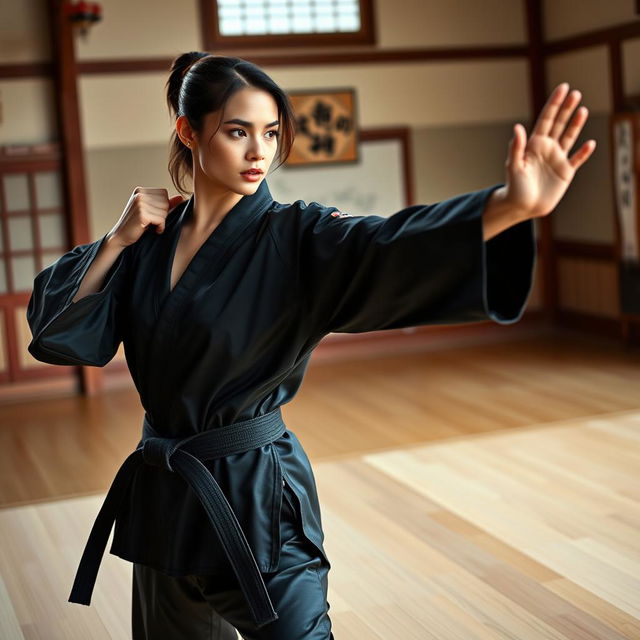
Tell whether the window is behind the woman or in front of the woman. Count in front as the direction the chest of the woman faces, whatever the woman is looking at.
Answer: behind

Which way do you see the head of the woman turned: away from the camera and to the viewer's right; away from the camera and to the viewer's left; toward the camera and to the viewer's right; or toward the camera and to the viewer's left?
toward the camera and to the viewer's right

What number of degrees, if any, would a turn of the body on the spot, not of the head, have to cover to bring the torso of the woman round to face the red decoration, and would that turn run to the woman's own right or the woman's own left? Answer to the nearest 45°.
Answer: approximately 135° to the woman's own right

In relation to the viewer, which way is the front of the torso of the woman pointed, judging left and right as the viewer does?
facing the viewer and to the left of the viewer

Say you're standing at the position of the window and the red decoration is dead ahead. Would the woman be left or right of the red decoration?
left

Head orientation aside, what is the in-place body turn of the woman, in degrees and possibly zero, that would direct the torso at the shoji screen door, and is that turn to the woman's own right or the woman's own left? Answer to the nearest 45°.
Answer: approximately 135° to the woman's own right
